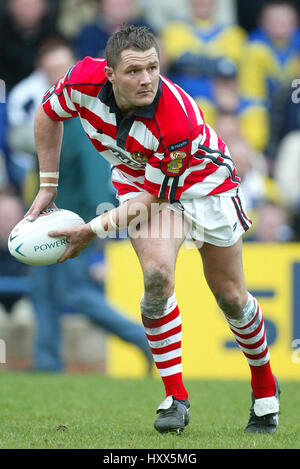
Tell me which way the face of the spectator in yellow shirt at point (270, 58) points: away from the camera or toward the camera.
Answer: toward the camera

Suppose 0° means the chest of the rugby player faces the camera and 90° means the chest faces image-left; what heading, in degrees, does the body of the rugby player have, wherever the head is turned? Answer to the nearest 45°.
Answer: approximately 45°

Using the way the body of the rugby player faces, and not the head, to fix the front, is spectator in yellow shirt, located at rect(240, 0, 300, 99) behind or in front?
behind
